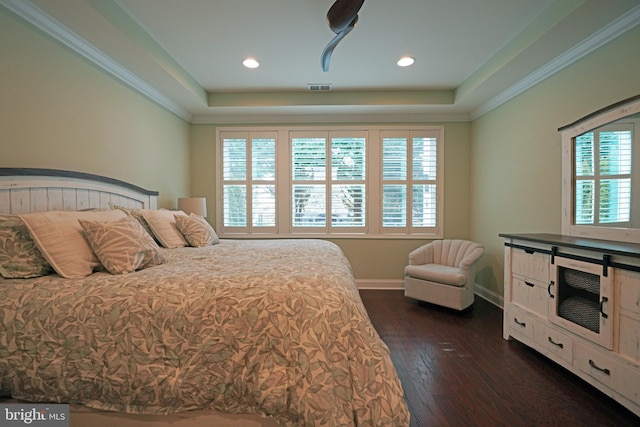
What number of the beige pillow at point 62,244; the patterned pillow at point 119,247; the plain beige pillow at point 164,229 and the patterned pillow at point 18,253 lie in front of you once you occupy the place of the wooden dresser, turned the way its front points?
4

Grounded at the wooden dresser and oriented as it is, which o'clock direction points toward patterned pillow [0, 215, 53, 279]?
The patterned pillow is roughly at 12 o'clock from the wooden dresser.

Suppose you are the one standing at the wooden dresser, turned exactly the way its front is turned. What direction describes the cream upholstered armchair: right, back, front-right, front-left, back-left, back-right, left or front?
right

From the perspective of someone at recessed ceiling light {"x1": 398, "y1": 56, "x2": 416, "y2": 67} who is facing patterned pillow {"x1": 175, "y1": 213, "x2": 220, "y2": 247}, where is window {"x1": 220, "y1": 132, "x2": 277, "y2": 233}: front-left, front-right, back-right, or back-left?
front-right

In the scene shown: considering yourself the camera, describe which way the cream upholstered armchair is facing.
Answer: facing the viewer and to the left of the viewer

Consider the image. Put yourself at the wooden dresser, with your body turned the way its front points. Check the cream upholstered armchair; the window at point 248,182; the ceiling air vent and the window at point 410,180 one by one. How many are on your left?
0

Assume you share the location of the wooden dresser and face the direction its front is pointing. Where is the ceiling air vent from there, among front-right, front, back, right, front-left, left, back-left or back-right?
front-right

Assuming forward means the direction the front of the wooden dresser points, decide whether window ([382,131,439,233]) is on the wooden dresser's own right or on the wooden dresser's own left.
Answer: on the wooden dresser's own right

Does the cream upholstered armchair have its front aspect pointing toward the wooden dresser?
no

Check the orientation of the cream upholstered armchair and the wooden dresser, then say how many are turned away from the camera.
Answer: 0

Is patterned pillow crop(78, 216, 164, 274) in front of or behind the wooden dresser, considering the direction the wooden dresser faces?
in front
